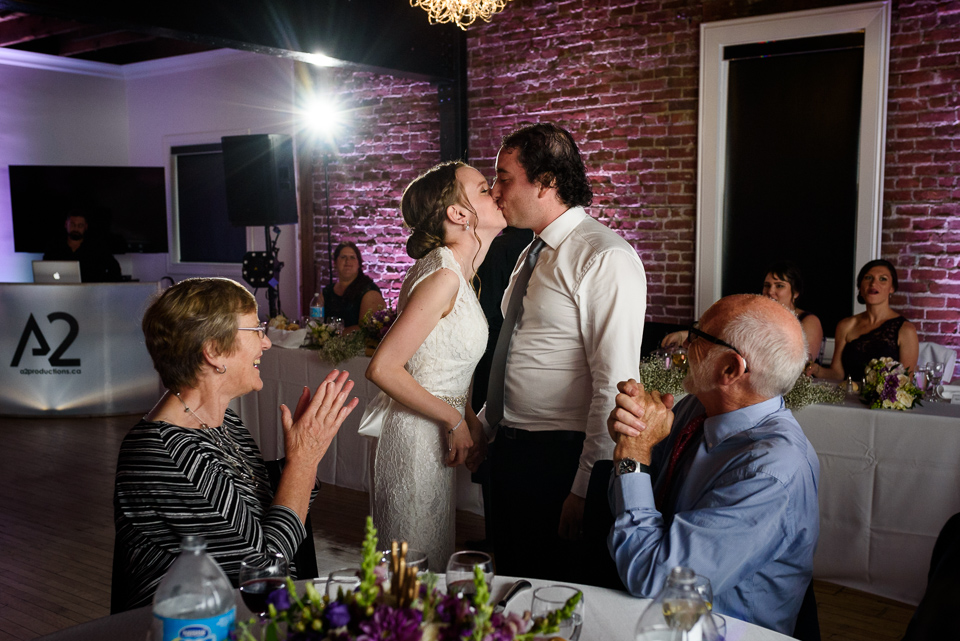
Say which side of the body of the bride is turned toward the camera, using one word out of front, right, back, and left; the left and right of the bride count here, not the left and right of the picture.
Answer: right

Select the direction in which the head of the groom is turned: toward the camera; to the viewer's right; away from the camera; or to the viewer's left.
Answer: to the viewer's left

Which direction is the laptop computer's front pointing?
away from the camera

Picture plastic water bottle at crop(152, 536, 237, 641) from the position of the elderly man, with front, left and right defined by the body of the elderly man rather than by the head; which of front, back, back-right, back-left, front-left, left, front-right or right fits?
front-left

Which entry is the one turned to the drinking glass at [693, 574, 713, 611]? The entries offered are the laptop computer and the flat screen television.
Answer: the flat screen television

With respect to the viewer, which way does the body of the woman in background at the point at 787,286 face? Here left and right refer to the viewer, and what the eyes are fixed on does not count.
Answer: facing the viewer and to the left of the viewer

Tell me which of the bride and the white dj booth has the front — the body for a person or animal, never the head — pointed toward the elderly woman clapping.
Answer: the white dj booth

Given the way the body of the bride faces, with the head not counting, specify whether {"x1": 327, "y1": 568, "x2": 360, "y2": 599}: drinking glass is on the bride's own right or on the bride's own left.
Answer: on the bride's own right

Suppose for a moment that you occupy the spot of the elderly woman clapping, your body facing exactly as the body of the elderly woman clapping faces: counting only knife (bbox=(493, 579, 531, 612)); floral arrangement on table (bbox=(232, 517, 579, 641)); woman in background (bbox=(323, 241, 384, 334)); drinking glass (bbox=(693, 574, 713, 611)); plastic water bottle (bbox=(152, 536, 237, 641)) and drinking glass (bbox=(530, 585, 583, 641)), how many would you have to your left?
1

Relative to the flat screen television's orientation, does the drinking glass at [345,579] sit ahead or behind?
ahead

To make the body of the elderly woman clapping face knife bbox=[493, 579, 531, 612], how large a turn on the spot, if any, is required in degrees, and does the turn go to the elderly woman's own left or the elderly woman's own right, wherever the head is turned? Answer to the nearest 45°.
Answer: approximately 45° to the elderly woman's own right

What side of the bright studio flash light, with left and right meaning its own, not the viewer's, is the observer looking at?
front

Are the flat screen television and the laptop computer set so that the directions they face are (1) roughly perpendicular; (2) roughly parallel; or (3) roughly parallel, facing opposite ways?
roughly parallel, facing opposite ways

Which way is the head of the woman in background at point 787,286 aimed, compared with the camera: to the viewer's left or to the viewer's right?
to the viewer's left

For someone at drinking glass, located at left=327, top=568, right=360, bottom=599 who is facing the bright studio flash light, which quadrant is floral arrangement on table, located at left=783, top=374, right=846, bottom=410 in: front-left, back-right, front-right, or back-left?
front-right

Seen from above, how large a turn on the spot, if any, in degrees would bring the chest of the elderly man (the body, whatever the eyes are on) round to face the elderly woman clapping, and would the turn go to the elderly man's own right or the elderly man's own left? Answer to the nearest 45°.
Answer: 0° — they already face them

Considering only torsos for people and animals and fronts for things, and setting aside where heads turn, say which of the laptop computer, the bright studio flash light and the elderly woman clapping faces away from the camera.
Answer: the laptop computer

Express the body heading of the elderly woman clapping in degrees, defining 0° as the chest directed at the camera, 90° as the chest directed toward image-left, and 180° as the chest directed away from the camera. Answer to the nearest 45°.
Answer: approximately 270°

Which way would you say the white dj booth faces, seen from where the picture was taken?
facing the viewer

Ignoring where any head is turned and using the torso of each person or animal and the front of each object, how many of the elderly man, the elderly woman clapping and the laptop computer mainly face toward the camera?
0
